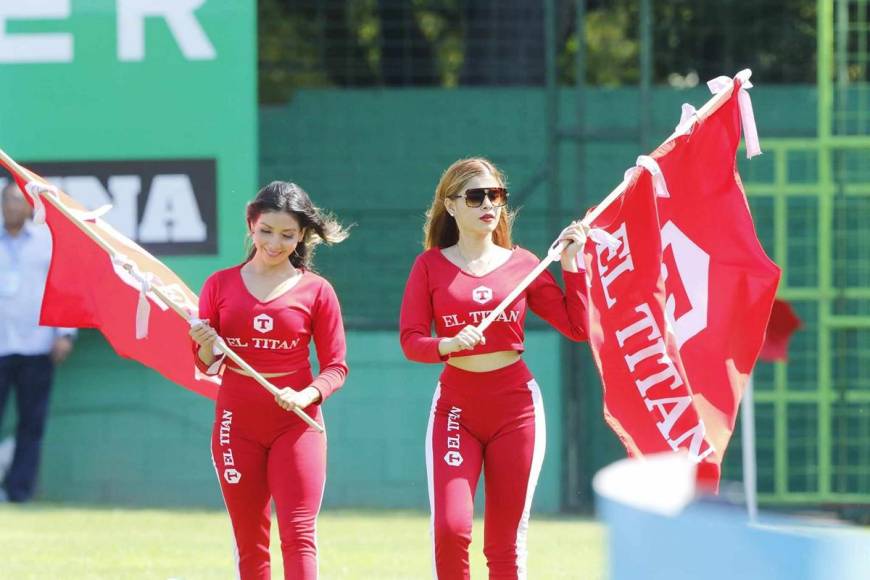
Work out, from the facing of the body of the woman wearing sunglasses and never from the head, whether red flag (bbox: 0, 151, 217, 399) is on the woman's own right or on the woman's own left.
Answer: on the woman's own right

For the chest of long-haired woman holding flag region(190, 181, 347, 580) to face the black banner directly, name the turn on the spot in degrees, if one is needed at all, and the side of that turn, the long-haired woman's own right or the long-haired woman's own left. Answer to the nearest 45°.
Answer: approximately 180°

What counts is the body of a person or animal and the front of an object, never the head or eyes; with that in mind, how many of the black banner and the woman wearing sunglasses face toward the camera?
2

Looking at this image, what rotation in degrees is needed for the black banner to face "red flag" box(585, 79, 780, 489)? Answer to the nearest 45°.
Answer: approximately 45° to its left

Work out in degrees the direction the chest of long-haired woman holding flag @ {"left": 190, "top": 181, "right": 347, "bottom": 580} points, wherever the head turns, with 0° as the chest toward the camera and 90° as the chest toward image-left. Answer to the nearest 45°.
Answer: approximately 0°

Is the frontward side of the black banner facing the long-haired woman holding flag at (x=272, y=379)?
yes
